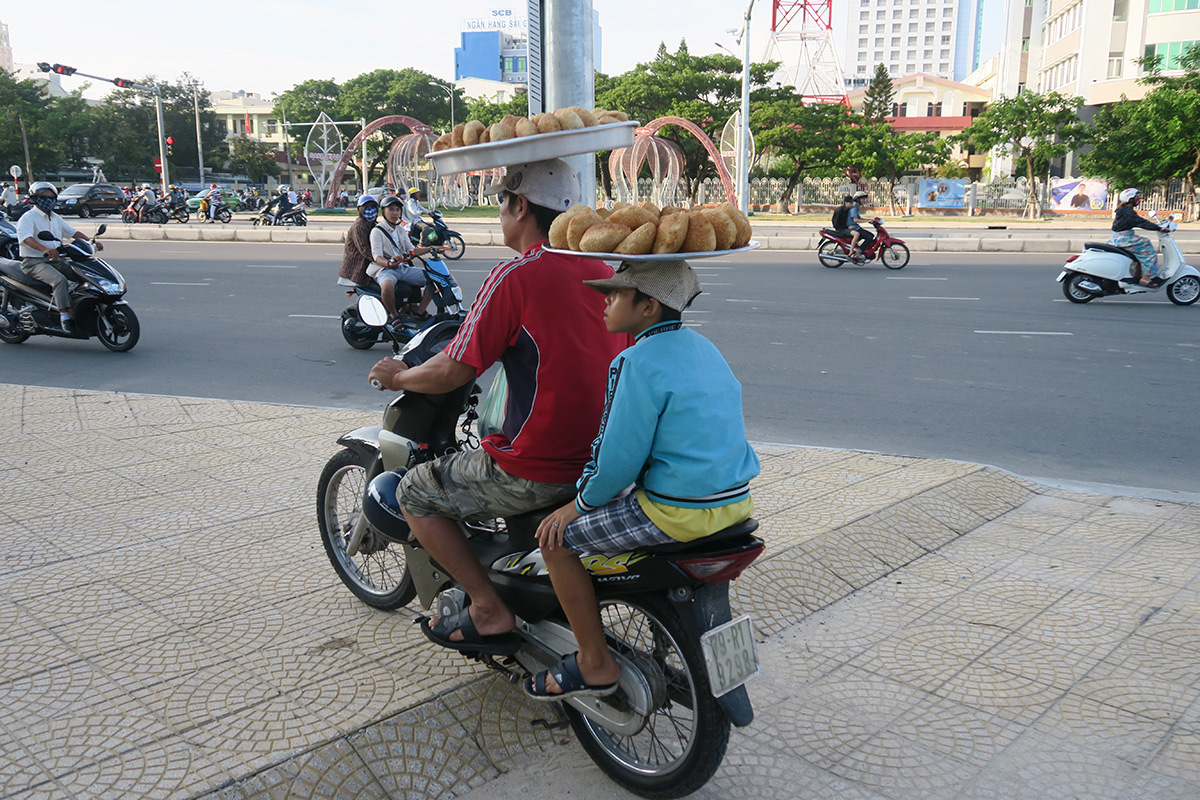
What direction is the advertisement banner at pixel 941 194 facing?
toward the camera

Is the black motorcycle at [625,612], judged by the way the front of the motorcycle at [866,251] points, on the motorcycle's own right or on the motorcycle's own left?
on the motorcycle's own right

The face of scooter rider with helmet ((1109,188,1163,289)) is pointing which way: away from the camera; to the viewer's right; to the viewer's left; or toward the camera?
to the viewer's right

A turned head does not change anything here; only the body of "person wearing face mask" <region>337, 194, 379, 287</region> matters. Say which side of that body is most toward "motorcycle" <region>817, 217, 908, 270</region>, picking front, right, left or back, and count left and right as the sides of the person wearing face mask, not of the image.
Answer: left

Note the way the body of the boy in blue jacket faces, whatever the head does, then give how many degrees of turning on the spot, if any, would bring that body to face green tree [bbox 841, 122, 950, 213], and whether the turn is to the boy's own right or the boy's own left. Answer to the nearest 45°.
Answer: approximately 45° to the boy's own right

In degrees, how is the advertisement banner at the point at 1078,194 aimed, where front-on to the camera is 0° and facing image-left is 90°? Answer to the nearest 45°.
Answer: approximately 0°

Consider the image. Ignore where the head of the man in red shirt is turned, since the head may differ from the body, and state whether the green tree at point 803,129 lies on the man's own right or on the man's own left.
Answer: on the man's own right

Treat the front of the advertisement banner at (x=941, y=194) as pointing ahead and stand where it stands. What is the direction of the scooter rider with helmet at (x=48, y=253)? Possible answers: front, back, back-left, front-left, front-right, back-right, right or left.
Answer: front

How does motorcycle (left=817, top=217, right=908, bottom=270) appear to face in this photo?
to the viewer's right
